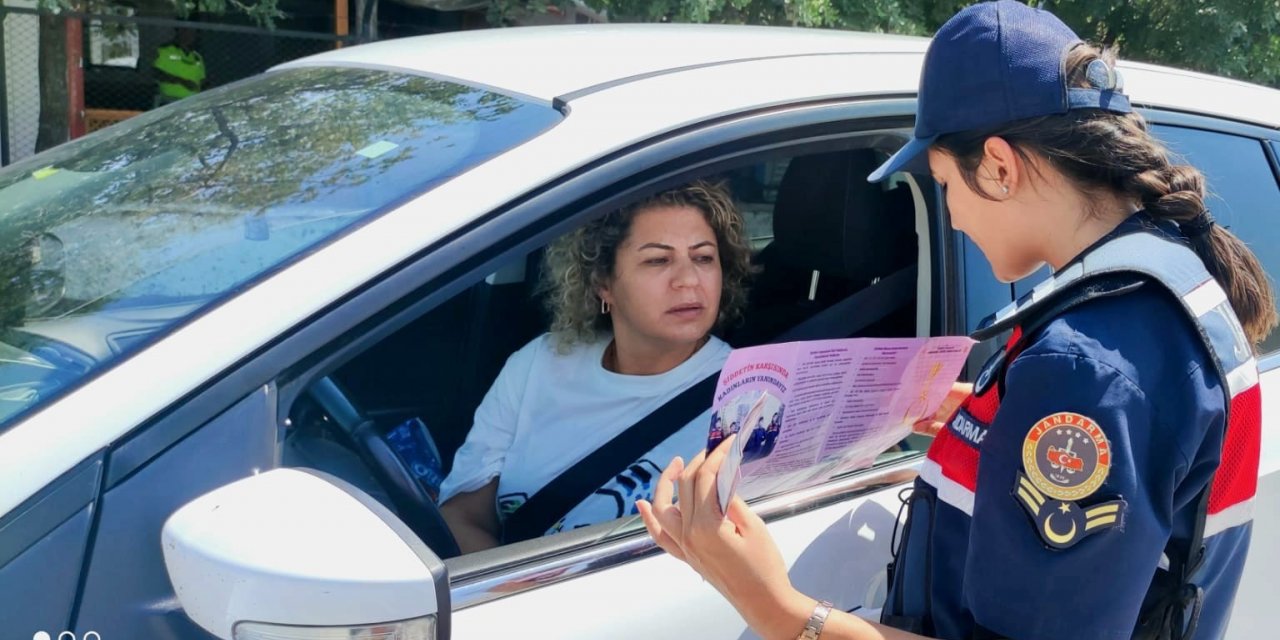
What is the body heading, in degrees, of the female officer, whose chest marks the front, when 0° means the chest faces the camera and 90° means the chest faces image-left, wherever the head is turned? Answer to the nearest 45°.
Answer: approximately 90°

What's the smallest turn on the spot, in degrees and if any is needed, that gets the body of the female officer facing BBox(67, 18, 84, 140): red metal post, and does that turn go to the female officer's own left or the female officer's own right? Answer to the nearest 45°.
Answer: approximately 45° to the female officer's own right

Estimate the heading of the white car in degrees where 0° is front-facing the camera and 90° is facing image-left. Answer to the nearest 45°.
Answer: approximately 45°

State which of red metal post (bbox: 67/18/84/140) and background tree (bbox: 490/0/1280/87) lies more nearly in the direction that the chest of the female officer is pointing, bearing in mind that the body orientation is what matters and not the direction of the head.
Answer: the red metal post
